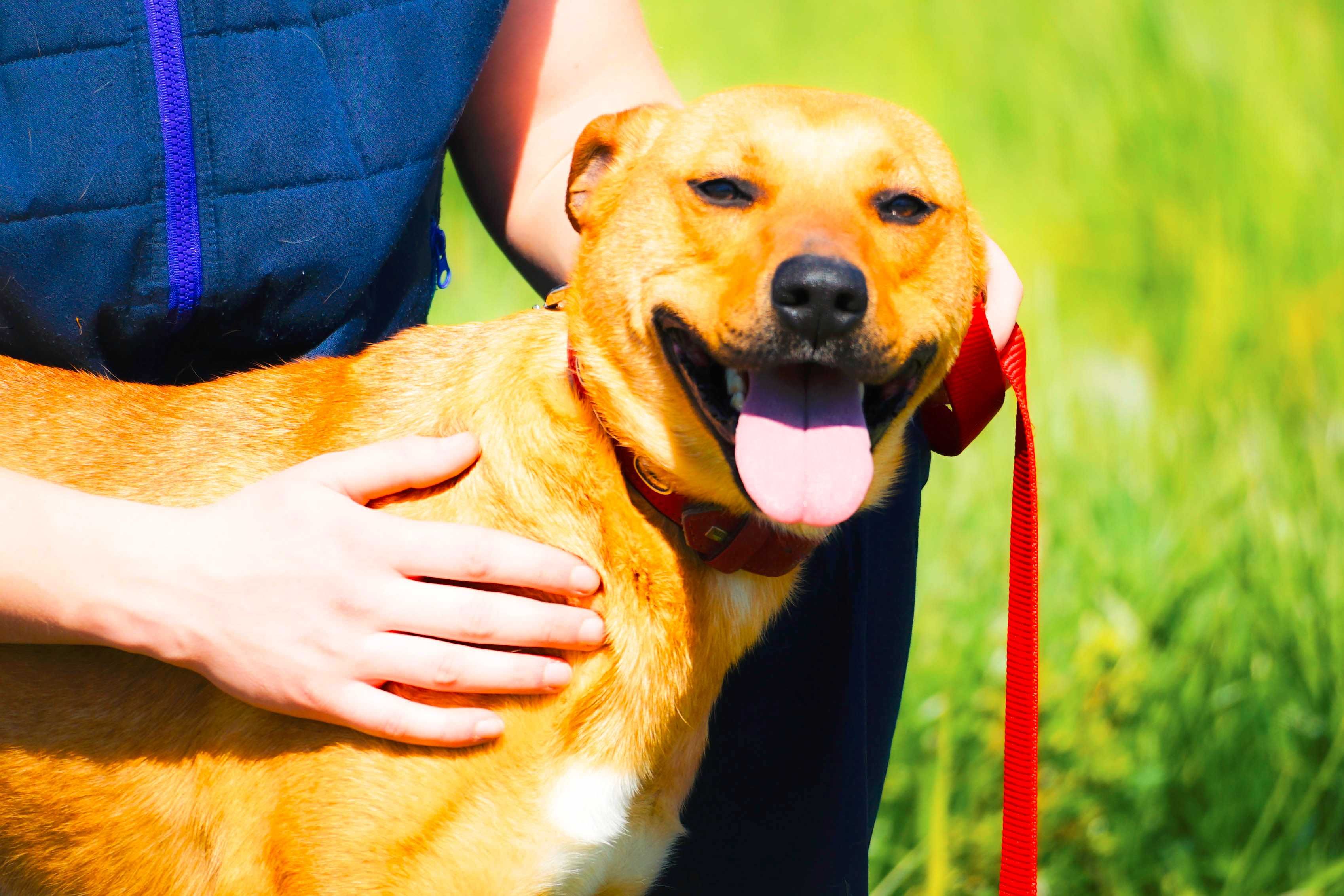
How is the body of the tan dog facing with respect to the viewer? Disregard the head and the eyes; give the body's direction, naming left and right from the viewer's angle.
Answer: facing to the right of the viewer

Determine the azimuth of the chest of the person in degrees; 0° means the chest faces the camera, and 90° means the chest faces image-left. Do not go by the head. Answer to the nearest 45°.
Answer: approximately 0°

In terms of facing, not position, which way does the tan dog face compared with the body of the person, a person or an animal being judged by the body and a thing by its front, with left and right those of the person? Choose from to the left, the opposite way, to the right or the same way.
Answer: to the left
